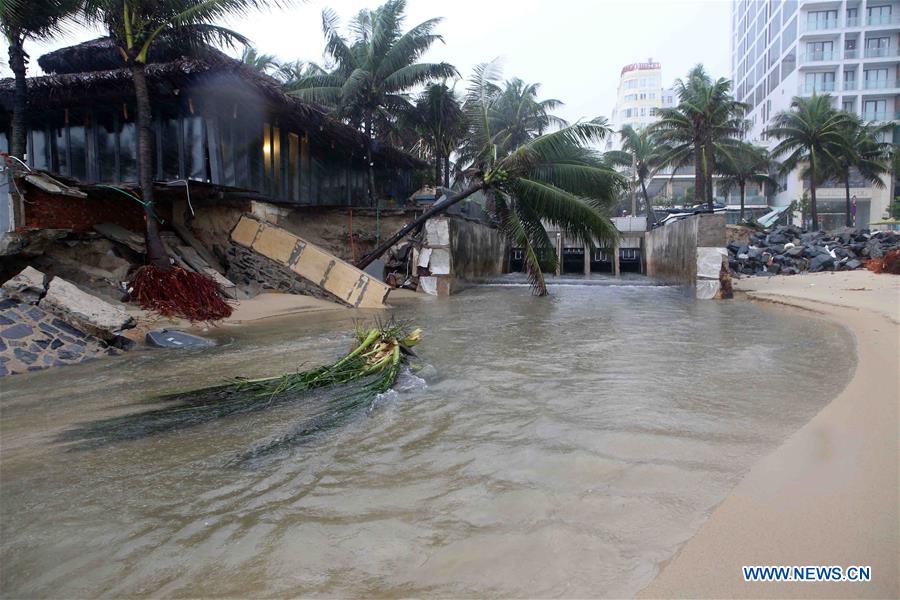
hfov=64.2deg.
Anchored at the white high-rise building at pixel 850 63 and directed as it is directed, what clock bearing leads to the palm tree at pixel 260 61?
The palm tree is roughly at 1 o'clock from the white high-rise building.

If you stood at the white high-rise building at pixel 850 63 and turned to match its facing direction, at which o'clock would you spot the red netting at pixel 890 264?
The red netting is roughly at 12 o'clock from the white high-rise building.

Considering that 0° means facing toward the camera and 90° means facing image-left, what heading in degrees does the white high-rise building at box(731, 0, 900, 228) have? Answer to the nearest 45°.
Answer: approximately 0°

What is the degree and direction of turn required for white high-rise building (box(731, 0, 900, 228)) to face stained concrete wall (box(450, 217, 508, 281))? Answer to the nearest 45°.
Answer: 0° — it already faces it

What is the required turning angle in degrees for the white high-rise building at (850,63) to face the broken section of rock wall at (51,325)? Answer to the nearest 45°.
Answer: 0° — it already faces it

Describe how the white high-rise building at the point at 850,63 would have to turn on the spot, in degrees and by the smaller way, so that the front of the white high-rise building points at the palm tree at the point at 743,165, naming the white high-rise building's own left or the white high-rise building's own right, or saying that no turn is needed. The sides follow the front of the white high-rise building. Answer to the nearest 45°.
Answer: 0° — it already faces it

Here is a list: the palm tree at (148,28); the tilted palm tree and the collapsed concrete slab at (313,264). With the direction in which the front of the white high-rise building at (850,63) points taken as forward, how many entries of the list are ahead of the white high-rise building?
3

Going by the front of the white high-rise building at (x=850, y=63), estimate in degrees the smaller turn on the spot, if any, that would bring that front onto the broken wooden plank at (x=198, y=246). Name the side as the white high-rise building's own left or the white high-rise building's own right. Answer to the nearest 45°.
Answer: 0° — it already faces it

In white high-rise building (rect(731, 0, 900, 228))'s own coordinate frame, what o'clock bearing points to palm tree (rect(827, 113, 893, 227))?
The palm tree is roughly at 12 o'clock from the white high-rise building.

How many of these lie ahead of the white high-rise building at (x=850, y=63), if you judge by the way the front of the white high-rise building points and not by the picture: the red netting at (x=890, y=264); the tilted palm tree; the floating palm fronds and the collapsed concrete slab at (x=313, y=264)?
4
